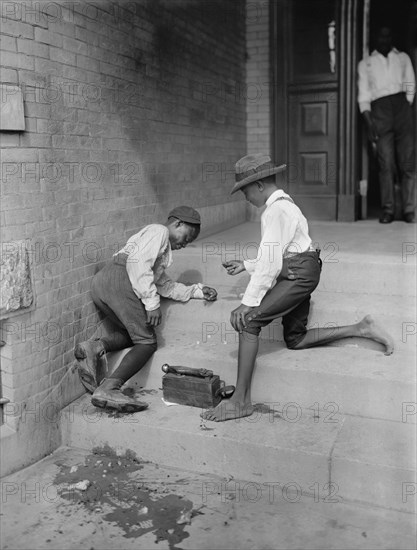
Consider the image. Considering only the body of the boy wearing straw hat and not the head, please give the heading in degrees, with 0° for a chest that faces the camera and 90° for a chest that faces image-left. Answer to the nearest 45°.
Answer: approximately 90°

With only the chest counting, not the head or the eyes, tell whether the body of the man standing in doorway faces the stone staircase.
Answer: yes

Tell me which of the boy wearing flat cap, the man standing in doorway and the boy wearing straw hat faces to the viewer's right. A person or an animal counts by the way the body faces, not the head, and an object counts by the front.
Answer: the boy wearing flat cap

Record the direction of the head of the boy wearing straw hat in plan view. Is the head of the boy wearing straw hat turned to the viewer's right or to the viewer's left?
to the viewer's left

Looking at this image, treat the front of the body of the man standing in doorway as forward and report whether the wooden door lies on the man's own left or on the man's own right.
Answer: on the man's own right

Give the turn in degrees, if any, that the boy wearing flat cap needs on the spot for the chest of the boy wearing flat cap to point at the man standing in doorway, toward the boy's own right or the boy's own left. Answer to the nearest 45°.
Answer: approximately 45° to the boy's own left

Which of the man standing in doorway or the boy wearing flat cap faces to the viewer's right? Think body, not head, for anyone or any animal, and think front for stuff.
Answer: the boy wearing flat cap

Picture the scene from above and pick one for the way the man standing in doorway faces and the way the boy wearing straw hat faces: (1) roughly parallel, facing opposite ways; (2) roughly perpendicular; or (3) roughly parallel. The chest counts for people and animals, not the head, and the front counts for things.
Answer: roughly perpendicular

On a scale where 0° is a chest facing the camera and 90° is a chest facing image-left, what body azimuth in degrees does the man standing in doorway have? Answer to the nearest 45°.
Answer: approximately 0°

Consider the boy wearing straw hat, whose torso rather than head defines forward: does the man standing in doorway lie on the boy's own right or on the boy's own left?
on the boy's own right

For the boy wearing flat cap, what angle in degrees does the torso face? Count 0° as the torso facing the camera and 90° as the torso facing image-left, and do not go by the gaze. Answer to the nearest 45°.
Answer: approximately 270°

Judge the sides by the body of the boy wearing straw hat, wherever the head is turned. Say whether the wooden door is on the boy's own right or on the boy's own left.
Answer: on the boy's own right
